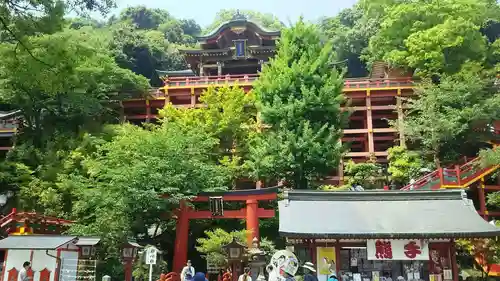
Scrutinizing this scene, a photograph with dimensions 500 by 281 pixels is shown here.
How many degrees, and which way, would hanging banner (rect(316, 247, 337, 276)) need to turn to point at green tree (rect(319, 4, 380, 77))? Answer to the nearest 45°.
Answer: approximately 180°

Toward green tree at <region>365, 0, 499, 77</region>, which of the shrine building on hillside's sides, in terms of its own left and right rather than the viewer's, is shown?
left

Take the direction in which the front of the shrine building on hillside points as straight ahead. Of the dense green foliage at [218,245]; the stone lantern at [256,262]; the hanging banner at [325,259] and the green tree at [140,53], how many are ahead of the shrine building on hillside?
3

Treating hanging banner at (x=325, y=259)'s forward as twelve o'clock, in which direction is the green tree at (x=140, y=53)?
The green tree is roughly at 5 o'clock from the hanging banner.

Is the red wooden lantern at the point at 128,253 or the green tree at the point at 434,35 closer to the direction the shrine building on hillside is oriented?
the red wooden lantern

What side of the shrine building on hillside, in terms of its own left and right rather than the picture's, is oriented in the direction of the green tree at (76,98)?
right

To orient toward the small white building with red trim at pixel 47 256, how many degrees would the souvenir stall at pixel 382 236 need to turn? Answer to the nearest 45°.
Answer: approximately 90° to its right

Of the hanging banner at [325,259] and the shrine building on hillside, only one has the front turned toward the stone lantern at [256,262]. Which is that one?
the shrine building on hillside

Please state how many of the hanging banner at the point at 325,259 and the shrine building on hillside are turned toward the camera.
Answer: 2

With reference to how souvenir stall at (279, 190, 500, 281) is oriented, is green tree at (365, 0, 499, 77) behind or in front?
behind

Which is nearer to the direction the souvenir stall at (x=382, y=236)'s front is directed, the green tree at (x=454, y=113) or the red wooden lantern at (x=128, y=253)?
the red wooden lantern

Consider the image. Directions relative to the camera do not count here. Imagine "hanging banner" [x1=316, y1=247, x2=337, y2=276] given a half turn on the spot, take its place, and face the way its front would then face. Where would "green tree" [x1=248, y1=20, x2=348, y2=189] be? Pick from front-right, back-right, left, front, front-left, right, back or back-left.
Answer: front

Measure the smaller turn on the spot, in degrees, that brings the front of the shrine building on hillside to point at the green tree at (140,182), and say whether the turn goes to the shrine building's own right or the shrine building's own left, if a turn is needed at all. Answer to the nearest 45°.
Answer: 0° — it already faces it

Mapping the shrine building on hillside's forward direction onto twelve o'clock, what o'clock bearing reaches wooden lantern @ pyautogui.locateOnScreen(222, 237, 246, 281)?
The wooden lantern is roughly at 12 o'clock from the shrine building on hillside.
